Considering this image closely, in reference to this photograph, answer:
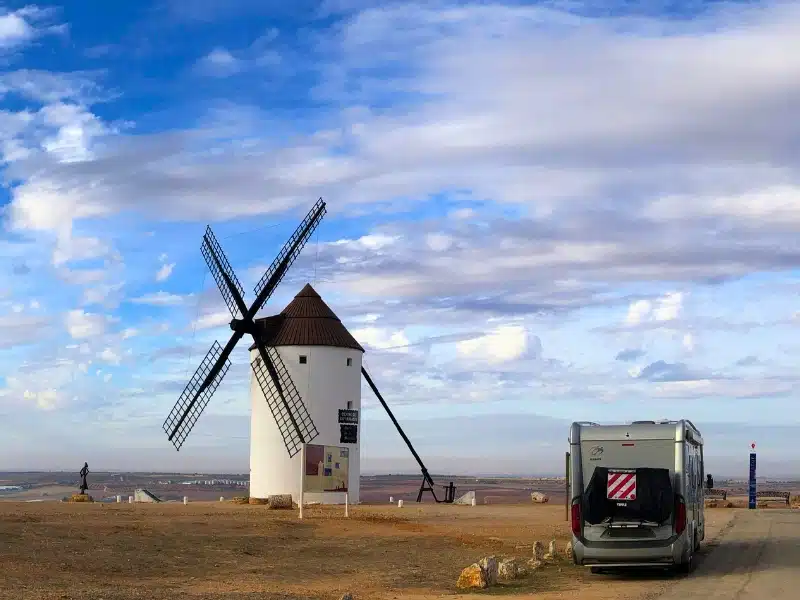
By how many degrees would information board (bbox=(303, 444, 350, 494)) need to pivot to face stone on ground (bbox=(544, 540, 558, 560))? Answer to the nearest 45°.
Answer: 0° — it already faces it

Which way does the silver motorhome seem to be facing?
away from the camera

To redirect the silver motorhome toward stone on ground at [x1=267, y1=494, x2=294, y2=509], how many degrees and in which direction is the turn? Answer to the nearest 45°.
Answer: approximately 45° to its left

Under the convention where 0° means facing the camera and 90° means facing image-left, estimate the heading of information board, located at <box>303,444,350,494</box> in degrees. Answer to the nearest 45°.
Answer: approximately 0°

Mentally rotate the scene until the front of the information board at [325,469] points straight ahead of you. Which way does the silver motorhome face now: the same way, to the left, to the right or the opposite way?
the opposite way

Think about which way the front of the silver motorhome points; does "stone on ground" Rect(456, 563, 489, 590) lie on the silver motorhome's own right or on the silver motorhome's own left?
on the silver motorhome's own left

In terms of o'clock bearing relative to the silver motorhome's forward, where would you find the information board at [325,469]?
The information board is roughly at 11 o'clock from the silver motorhome.

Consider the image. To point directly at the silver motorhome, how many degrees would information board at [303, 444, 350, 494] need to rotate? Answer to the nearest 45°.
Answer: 0° — it already faces it

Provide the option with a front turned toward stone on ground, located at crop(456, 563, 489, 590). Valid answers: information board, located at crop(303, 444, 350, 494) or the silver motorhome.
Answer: the information board

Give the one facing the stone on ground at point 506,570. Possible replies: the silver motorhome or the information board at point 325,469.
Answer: the information board

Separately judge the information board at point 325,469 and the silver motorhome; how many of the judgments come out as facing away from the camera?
1

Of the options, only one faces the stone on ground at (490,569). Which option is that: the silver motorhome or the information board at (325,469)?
the information board
